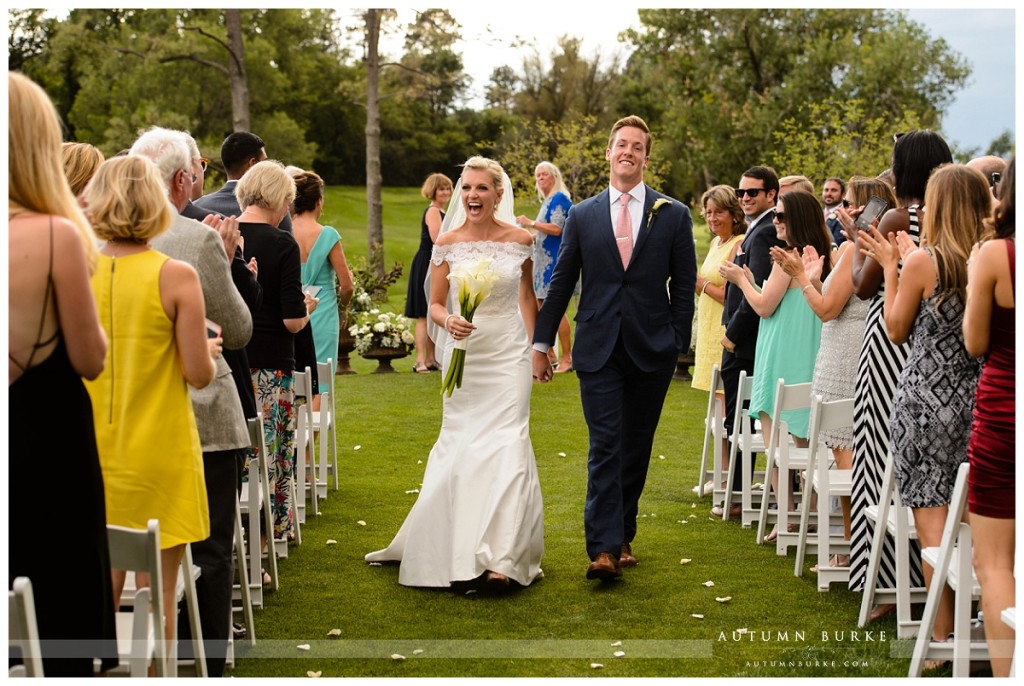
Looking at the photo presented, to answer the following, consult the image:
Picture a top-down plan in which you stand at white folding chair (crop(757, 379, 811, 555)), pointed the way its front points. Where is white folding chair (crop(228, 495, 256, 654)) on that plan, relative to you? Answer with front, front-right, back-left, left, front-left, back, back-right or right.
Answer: left

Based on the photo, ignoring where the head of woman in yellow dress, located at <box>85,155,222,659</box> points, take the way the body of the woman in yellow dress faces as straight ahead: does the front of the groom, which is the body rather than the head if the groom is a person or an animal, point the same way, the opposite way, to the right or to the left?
the opposite way

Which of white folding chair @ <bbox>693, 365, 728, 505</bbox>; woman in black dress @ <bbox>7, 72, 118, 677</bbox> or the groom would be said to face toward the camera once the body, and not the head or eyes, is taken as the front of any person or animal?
the groom

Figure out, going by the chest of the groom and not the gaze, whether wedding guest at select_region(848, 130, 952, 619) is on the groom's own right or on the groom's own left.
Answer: on the groom's own left

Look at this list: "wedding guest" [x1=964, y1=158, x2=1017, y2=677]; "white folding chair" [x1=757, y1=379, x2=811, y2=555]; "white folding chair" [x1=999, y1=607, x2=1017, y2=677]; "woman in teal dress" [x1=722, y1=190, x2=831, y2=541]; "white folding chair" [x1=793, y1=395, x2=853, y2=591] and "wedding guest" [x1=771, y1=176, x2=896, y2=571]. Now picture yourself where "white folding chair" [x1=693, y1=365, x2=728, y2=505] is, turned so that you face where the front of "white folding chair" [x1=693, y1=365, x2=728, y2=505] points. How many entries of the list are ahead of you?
0

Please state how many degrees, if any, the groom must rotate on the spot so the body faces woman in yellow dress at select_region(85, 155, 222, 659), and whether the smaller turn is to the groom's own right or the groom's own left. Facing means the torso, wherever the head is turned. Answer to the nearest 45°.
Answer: approximately 45° to the groom's own right

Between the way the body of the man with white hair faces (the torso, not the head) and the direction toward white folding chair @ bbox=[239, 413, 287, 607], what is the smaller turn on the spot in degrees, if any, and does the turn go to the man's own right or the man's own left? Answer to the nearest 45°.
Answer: approximately 45° to the man's own left

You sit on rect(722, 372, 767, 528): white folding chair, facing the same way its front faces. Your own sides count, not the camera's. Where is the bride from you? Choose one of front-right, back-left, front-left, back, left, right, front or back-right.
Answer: left

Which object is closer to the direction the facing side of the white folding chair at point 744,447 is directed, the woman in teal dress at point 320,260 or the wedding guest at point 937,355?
the woman in teal dress

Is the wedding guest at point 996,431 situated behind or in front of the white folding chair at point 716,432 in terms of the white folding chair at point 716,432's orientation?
behind

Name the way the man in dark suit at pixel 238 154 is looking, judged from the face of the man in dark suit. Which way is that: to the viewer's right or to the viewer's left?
to the viewer's right

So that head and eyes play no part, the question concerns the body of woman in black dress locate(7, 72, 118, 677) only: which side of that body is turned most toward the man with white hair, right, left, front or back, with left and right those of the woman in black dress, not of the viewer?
front

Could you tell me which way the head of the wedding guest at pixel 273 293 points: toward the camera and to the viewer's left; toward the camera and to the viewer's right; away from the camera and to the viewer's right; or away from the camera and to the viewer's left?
away from the camera and to the viewer's right

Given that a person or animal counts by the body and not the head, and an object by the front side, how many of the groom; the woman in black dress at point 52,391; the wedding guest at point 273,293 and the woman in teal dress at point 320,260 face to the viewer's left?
0

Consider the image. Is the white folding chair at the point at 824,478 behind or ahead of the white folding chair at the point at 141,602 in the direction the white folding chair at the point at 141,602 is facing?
ahead

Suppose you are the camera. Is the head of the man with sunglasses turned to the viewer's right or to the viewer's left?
to the viewer's left

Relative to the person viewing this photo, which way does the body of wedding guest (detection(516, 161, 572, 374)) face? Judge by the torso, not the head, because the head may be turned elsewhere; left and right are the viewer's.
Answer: facing the viewer and to the left of the viewer

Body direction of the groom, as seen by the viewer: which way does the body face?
toward the camera

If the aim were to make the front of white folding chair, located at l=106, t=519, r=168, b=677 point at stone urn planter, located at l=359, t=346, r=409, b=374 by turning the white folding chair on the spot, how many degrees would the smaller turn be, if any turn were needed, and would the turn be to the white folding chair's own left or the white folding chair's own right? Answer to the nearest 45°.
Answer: approximately 45° to the white folding chair's own left

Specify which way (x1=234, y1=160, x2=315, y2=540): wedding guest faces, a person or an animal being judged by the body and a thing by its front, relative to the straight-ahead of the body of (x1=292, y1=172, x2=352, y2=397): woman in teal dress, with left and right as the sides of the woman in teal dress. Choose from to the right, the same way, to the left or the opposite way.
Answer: the same way

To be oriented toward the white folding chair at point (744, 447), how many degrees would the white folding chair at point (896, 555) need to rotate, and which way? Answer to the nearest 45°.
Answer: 0° — it already faces it

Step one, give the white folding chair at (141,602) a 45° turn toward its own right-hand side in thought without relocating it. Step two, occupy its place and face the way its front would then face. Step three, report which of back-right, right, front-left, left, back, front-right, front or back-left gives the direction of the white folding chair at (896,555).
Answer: front

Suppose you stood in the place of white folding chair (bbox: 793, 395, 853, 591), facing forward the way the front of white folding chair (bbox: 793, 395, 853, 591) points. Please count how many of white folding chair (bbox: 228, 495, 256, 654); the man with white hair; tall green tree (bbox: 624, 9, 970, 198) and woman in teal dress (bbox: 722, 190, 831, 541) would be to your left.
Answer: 2
